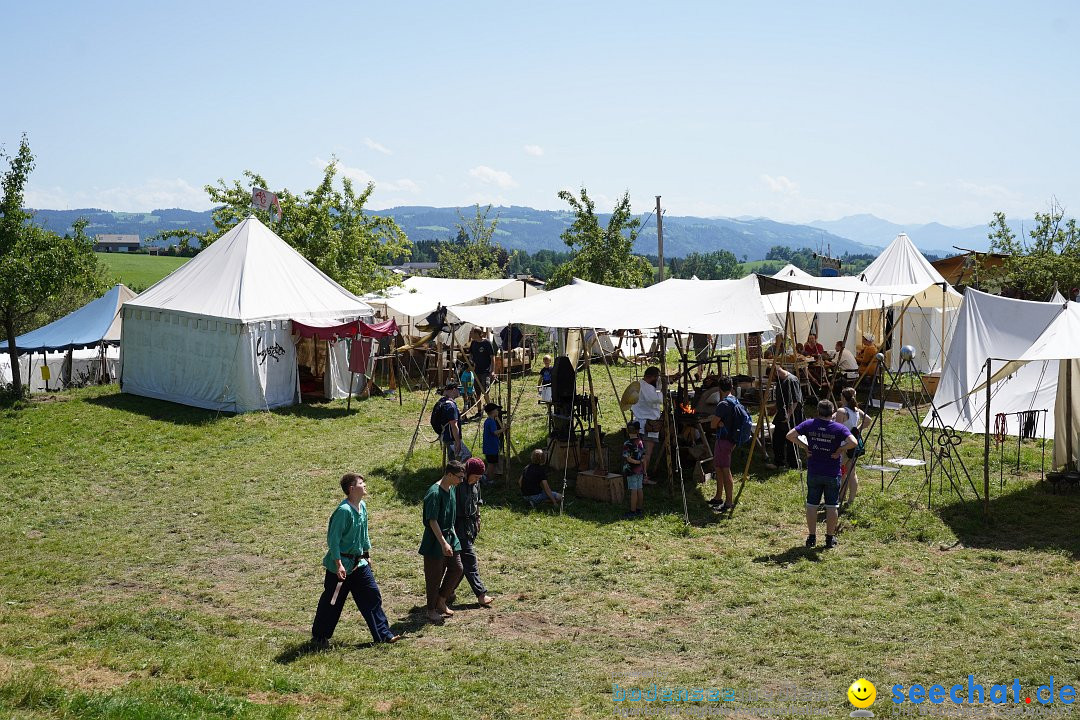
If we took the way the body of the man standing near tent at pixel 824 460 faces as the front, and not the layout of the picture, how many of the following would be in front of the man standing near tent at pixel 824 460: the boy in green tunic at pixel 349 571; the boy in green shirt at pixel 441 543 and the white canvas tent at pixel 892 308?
1

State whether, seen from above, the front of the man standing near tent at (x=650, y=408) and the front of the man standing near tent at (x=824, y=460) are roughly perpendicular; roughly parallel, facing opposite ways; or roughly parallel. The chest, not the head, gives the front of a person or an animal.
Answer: roughly perpendicular

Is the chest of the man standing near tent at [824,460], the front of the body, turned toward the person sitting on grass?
no

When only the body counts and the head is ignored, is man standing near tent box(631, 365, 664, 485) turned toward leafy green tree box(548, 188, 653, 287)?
no

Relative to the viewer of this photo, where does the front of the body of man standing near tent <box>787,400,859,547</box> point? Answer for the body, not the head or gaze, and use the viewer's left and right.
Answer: facing away from the viewer

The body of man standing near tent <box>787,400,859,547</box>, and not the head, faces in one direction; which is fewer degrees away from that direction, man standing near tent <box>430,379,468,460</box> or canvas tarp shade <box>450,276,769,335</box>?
the canvas tarp shade

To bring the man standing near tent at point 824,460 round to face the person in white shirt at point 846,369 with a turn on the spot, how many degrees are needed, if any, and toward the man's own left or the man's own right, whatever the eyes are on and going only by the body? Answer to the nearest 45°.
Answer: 0° — they already face them

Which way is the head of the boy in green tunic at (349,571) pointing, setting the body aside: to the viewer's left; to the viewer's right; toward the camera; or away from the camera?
to the viewer's right

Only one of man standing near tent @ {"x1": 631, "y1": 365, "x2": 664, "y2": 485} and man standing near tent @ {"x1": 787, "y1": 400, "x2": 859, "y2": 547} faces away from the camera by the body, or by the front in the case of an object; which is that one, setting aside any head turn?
man standing near tent @ {"x1": 787, "y1": 400, "x2": 859, "y2": 547}

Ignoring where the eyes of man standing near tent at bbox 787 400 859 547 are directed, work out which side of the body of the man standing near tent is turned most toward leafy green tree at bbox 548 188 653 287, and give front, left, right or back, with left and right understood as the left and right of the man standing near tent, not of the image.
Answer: front
